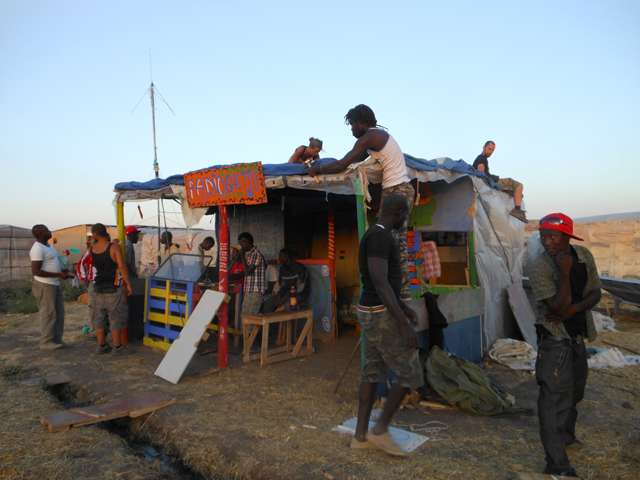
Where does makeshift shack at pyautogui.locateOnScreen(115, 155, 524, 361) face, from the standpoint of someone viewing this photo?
facing the viewer and to the left of the viewer

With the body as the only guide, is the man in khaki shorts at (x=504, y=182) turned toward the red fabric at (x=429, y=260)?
no

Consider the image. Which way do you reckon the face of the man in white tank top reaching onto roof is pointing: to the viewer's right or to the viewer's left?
to the viewer's left

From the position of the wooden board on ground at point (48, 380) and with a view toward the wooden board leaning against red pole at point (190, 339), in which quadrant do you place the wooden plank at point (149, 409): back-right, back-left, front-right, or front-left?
front-right

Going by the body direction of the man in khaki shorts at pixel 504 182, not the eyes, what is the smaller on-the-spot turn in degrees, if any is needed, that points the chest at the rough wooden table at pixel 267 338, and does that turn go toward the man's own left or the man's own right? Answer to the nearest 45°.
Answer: approximately 135° to the man's own right

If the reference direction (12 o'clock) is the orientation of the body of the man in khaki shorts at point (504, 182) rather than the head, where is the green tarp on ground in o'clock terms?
The green tarp on ground is roughly at 3 o'clock from the man in khaki shorts.

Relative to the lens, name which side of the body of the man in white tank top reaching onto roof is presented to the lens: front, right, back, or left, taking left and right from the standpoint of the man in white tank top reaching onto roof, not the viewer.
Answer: left

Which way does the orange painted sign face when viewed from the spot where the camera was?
facing the viewer

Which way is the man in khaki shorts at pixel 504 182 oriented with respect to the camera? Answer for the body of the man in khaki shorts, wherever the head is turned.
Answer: to the viewer's right

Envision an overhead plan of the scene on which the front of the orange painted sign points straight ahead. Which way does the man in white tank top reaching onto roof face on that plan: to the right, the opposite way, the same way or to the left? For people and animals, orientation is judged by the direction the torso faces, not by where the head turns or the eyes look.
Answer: to the right

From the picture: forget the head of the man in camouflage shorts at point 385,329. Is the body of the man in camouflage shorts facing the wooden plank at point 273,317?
no

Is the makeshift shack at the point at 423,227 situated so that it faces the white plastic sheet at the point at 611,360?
no

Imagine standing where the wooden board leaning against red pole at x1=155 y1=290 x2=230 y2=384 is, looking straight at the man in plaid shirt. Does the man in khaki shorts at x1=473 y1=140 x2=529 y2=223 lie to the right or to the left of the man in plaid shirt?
right
